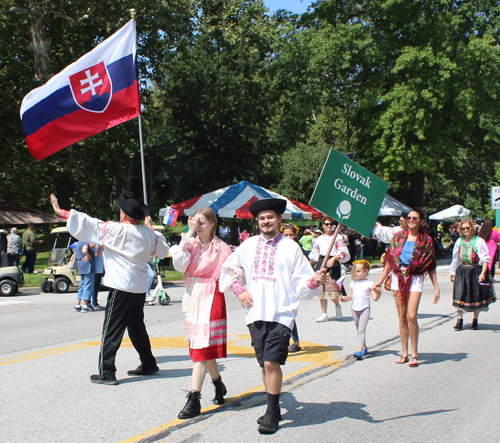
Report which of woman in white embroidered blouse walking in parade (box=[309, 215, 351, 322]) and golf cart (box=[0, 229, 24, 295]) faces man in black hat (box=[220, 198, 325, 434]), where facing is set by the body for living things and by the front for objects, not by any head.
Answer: the woman in white embroidered blouse walking in parade

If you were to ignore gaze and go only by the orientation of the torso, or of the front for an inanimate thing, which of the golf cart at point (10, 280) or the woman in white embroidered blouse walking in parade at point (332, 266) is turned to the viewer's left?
the golf cart

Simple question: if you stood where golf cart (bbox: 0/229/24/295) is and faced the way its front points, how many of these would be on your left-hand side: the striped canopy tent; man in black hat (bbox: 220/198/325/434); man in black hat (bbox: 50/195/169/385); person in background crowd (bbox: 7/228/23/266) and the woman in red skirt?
3

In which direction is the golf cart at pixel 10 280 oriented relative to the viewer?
to the viewer's left

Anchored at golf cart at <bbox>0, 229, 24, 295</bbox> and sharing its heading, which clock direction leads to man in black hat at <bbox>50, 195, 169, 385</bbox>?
The man in black hat is roughly at 9 o'clock from the golf cart.

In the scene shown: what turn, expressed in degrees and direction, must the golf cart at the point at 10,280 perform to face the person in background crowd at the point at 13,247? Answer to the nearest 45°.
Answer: approximately 90° to its right

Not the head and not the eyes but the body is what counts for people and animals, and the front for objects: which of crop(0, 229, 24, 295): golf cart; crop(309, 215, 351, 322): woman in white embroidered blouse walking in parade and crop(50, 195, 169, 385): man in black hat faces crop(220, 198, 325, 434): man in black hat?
the woman in white embroidered blouse walking in parade

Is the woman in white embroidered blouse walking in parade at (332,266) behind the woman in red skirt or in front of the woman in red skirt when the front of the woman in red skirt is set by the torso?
behind

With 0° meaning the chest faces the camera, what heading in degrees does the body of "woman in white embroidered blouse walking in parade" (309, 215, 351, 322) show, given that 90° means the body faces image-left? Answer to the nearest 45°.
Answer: approximately 0°

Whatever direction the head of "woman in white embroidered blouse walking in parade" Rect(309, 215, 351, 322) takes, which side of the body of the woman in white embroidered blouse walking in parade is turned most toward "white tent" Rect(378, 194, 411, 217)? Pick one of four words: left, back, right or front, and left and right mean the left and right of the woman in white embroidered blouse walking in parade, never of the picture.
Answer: back
